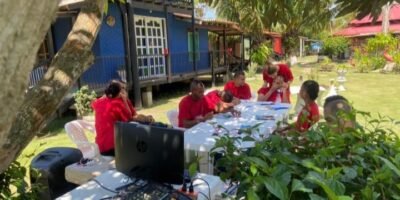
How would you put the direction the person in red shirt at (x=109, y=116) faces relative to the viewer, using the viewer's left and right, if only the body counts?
facing away from the viewer and to the right of the viewer

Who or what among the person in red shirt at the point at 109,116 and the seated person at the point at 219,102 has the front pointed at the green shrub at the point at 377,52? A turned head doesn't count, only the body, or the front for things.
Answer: the person in red shirt

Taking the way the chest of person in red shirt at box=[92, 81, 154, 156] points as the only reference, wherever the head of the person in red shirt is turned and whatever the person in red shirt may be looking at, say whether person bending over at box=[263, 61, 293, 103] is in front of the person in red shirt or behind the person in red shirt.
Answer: in front

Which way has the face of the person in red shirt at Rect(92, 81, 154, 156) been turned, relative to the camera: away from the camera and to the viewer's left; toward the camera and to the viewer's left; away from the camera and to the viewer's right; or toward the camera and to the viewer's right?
away from the camera and to the viewer's right

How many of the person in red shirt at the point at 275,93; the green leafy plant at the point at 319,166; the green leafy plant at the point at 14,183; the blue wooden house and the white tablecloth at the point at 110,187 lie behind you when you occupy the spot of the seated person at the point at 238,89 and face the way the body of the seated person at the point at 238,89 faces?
1

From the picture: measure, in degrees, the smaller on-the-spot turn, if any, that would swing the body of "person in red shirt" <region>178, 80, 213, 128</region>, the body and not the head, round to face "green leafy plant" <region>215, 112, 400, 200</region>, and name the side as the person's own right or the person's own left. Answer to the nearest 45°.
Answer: approximately 45° to the person's own right

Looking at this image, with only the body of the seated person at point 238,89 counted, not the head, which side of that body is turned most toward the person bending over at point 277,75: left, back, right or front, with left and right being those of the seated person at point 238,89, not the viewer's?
left

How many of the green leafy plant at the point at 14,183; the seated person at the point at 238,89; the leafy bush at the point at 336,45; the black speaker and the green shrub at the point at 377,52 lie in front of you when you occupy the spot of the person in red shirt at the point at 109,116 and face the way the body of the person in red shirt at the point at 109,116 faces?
3

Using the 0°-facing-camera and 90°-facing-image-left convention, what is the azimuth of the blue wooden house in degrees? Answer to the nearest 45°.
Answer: approximately 315°
